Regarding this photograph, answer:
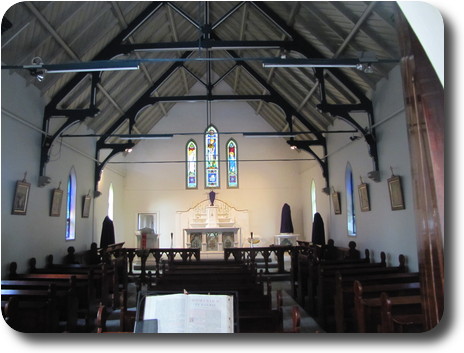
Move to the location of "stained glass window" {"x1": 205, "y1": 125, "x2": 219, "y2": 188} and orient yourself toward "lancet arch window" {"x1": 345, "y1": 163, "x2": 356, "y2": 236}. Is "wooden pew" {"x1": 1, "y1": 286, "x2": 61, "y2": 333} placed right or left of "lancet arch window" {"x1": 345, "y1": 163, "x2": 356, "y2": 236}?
right

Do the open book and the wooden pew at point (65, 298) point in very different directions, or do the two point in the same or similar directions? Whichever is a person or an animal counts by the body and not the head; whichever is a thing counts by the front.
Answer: very different directions

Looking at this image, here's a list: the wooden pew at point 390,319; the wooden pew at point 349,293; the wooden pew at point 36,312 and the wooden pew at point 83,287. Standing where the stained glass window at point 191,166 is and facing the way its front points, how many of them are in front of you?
4

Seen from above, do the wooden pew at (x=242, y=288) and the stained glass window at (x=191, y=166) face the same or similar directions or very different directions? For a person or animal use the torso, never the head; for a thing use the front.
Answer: very different directions

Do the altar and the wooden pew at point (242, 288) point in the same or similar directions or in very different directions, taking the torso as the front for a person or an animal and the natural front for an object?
very different directions

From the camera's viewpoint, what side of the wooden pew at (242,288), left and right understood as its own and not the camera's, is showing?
back

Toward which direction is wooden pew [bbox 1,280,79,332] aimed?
away from the camera

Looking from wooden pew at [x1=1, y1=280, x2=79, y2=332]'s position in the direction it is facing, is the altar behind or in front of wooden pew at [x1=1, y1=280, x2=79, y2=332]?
in front

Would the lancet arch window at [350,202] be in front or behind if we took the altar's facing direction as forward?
in front

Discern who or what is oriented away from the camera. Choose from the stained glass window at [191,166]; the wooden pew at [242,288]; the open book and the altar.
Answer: the wooden pew

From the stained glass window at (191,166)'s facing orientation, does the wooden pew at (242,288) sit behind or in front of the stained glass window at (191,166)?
in front

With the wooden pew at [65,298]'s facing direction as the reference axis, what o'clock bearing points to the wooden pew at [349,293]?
the wooden pew at [349,293] is roughly at 4 o'clock from the wooden pew at [65,298].

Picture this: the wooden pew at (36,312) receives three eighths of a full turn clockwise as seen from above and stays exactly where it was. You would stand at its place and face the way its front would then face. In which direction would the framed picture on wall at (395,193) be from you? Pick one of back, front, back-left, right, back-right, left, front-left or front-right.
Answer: front-left

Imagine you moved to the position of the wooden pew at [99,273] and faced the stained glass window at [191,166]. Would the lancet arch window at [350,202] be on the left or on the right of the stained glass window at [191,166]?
right

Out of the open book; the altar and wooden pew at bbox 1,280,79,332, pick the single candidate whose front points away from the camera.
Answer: the wooden pew

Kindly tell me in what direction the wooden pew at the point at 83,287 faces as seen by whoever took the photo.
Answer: facing away from the viewer
